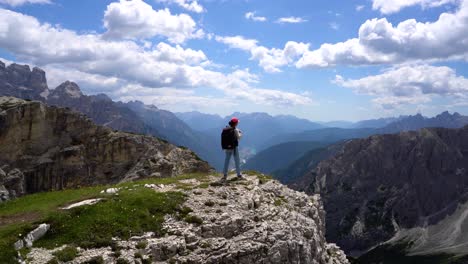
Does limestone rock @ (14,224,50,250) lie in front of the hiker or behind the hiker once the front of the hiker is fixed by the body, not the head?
behind

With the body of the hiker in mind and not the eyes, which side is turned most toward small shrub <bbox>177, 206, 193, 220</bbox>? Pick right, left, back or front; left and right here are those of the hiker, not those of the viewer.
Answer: back

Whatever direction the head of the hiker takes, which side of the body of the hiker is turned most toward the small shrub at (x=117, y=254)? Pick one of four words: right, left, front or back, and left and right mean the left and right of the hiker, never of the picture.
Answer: back

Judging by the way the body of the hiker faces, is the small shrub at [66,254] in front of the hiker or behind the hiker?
behind

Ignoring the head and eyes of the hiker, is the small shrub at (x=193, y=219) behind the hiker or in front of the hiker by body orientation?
behind

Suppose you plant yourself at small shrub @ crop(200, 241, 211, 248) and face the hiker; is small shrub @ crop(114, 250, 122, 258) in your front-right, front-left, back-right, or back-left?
back-left

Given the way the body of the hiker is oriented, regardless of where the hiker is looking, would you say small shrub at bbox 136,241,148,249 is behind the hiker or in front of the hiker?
behind

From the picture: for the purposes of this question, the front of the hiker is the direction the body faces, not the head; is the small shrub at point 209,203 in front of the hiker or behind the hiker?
behind

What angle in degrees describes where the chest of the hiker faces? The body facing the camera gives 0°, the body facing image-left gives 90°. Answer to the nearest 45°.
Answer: approximately 225°

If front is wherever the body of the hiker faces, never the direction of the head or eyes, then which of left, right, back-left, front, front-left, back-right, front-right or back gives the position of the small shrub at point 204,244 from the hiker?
back-right
